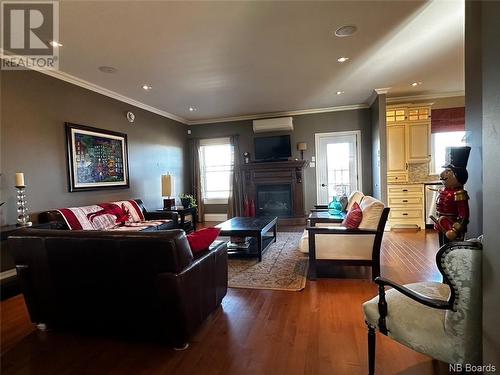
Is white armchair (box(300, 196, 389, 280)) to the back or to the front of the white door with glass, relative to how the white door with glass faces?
to the front

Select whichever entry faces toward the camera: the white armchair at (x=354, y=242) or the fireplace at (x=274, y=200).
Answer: the fireplace

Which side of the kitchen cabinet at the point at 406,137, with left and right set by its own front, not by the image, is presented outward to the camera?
front

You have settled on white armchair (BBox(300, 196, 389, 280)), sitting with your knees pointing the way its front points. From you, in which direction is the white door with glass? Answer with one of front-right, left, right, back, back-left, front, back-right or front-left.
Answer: right

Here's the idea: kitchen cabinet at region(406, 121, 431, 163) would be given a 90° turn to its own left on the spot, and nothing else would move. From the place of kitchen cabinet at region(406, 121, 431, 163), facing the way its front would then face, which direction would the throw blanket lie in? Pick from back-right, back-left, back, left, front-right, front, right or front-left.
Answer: back-right

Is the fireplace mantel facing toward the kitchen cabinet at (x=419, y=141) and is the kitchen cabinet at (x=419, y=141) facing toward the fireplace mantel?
no

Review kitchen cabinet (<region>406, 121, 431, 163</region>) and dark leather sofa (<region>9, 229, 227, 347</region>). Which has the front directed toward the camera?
the kitchen cabinet

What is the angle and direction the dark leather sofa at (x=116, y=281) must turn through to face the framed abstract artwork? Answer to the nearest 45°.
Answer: approximately 45° to its left

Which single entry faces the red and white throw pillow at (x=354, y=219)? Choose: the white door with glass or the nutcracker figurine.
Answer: the white door with glass

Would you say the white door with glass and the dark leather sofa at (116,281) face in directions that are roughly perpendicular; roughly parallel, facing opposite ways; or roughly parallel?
roughly parallel, facing opposite ways

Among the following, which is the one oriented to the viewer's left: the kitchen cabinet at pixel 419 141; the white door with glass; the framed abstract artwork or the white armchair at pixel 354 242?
the white armchair

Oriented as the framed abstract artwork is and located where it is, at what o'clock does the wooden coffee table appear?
The wooden coffee table is roughly at 12 o'clock from the framed abstract artwork.

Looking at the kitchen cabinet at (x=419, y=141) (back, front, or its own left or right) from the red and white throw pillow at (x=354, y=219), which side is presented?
front

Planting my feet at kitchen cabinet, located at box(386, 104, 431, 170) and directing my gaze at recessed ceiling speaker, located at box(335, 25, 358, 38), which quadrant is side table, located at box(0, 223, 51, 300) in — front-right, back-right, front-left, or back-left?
front-right

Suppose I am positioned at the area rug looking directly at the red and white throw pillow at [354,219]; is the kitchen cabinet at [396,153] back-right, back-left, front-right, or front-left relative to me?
front-left

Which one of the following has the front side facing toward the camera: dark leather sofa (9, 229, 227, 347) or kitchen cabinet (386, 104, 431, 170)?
the kitchen cabinet

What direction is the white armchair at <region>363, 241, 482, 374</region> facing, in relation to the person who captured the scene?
facing away from the viewer and to the left of the viewer

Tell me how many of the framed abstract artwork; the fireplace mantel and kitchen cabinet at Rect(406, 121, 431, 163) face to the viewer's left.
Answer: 0

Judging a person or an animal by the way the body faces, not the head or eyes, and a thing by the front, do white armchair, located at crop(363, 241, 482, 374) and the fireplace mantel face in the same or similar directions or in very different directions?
very different directions

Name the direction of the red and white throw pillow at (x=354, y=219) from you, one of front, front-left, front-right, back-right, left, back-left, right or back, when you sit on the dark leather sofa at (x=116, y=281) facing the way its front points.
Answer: front-right
